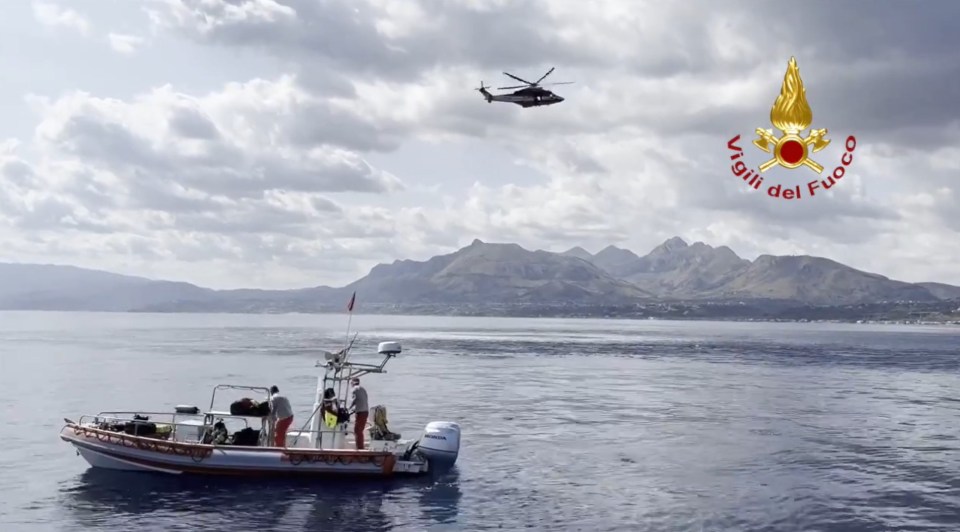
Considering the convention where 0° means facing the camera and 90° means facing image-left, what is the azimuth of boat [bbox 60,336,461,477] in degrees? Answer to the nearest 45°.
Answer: approximately 90°

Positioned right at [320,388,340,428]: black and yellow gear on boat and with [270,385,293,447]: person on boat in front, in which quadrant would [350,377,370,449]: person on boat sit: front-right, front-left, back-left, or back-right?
back-left
